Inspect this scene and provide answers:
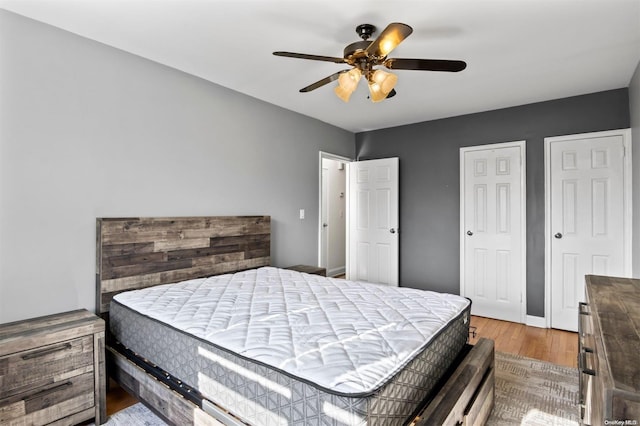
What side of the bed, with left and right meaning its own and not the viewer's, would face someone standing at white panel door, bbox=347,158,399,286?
left

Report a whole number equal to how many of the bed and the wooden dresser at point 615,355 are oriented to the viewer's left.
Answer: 1

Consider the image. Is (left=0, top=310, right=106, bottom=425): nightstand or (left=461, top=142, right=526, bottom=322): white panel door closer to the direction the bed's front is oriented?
the white panel door

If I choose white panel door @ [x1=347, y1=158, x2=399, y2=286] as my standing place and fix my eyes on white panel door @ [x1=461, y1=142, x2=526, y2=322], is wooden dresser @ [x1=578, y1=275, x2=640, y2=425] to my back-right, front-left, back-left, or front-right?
front-right

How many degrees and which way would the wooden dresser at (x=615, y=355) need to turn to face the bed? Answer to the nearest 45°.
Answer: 0° — it already faces it

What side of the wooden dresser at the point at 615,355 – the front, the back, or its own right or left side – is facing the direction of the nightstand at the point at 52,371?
front

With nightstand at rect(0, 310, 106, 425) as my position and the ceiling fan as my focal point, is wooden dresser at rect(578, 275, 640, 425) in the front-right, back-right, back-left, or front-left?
front-right

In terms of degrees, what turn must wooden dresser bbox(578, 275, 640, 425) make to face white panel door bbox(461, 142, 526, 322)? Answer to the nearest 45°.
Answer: approximately 90° to its right

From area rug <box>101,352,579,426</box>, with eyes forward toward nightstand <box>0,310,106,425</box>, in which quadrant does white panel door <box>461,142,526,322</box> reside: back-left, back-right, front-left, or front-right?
back-right

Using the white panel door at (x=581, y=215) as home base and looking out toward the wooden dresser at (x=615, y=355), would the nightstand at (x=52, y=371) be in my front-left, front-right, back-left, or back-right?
front-right

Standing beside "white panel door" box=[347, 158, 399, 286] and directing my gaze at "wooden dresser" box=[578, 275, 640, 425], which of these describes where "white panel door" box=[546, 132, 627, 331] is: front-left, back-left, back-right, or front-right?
front-left

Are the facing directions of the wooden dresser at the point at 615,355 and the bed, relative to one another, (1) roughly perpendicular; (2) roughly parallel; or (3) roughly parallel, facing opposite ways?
roughly parallel, facing opposite ways

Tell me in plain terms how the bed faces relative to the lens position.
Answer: facing the viewer and to the right of the viewer

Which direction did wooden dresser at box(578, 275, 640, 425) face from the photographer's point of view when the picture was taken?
facing to the left of the viewer
